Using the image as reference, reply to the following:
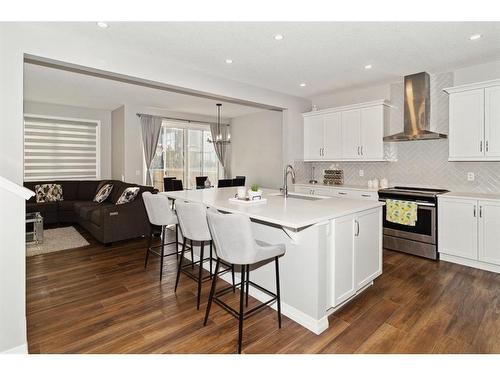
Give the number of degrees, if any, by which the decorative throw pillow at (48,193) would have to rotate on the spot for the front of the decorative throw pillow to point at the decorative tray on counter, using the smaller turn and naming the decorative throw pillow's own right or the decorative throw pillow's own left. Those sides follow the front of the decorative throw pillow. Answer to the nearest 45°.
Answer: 0° — it already faces it

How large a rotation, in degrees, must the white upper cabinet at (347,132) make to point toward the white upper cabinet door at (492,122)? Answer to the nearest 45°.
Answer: approximately 45° to its left

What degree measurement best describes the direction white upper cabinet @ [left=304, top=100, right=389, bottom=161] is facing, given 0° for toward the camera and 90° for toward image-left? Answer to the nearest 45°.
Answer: approximately 0°
